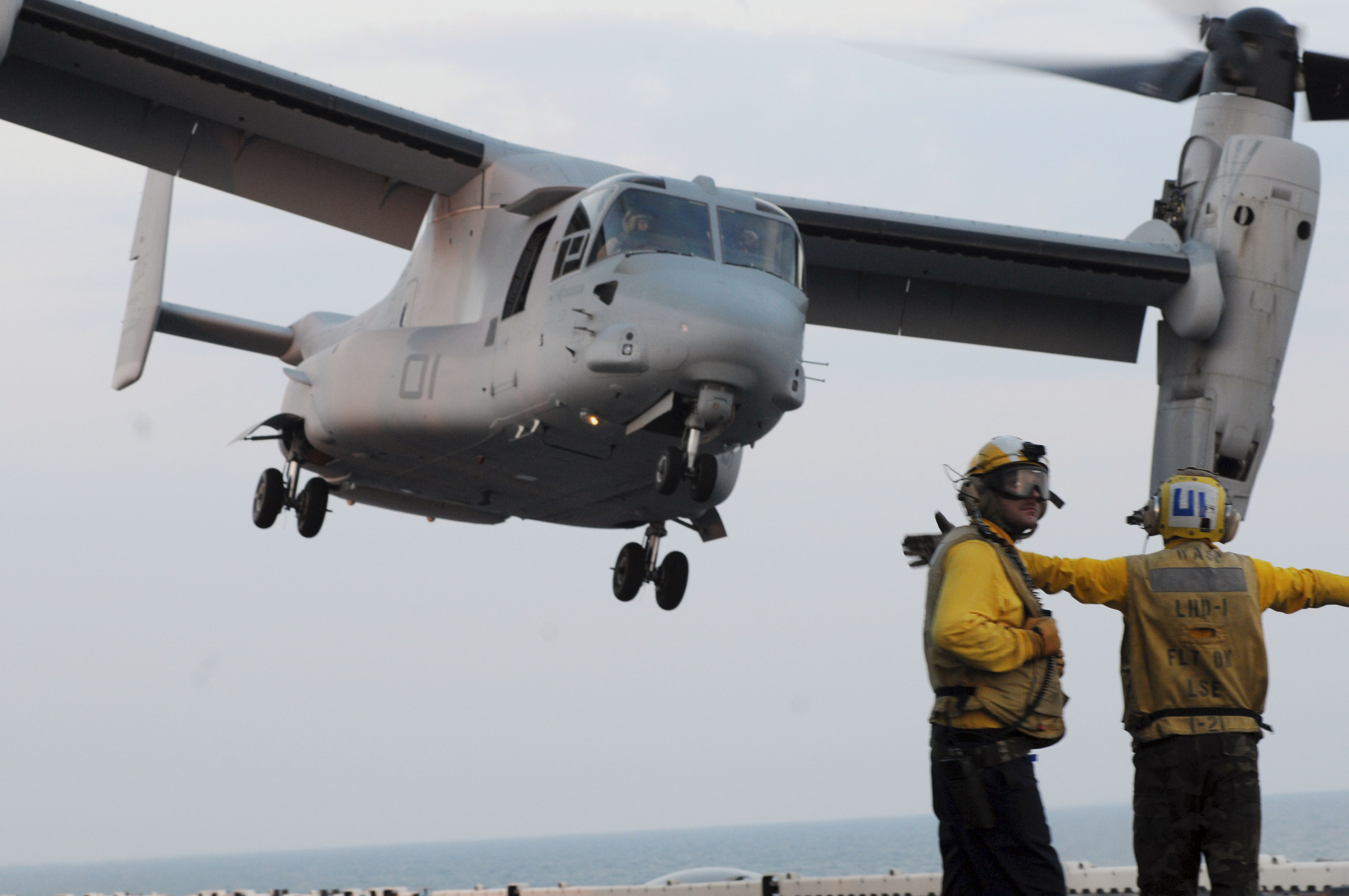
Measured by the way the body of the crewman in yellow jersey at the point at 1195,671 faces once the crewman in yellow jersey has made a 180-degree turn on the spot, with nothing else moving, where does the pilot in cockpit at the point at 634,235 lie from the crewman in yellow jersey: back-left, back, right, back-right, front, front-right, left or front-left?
back-right

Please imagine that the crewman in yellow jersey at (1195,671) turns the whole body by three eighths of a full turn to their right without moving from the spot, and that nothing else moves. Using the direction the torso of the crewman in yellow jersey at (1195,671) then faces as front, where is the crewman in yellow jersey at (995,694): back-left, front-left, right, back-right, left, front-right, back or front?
right

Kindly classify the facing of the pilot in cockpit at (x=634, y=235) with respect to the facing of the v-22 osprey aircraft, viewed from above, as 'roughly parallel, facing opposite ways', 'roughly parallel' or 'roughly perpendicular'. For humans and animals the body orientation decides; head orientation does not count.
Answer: roughly parallel

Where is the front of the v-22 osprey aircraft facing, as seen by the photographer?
facing the viewer and to the right of the viewer

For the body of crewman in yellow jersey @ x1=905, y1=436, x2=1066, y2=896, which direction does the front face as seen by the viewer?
to the viewer's right

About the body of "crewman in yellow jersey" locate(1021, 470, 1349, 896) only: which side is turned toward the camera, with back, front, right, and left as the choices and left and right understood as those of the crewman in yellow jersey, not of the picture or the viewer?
back

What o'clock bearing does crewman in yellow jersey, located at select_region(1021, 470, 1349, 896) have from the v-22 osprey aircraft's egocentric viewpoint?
The crewman in yellow jersey is roughly at 1 o'clock from the v-22 osprey aircraft.

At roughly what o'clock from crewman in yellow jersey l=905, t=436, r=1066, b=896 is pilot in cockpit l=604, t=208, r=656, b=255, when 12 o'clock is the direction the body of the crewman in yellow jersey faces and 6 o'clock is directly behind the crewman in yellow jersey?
The pilot in cockpit is roughly at 8 o'clock from the crewman in yellow jersey.

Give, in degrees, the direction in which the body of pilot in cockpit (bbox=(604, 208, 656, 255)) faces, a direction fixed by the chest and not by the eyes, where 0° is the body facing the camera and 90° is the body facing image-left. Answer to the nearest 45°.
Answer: approximately 315°

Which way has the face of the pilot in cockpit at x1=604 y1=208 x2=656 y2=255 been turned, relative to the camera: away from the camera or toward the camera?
toward the camera

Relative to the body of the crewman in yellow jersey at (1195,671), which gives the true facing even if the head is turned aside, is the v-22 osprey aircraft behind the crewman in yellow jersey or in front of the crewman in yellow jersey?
in front
